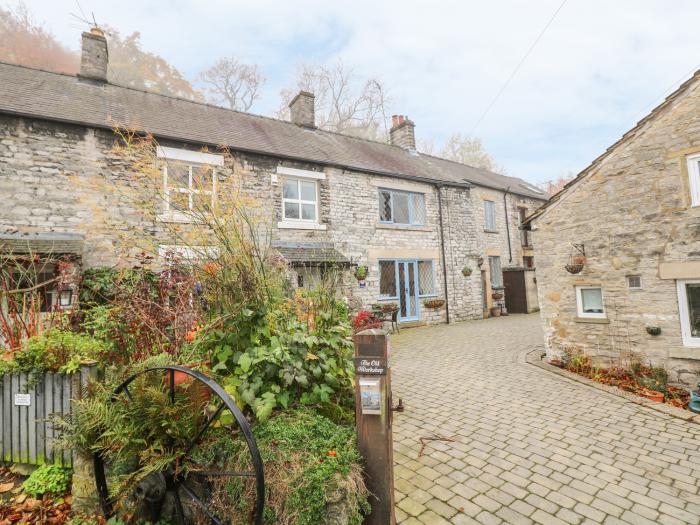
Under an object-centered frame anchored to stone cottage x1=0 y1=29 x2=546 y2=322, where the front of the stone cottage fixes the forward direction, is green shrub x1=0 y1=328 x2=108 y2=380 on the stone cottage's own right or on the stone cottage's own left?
on the stone cottage's own right

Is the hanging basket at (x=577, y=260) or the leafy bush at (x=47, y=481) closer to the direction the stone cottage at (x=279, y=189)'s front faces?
the hanging basket

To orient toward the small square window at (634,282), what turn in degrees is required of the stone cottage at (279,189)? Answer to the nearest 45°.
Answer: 0° — it already faces it

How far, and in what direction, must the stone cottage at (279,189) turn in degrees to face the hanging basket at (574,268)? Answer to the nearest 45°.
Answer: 0° — it already faces it

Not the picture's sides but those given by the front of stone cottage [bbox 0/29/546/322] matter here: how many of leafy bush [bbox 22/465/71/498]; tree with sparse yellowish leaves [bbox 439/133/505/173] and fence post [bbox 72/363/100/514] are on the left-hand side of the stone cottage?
1

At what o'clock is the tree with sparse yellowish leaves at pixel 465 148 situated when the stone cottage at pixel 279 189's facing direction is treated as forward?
The tree with sparse yellowish leaves is roughly at 9 o'clock from the stone cottage.

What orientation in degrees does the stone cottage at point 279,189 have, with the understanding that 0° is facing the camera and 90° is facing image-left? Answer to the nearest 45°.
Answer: approximately 315°

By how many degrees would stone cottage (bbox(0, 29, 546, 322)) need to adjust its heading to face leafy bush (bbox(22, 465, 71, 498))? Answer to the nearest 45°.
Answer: approximately 45° to its right

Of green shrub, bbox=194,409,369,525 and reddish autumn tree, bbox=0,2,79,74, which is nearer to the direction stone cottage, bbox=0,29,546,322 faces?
the green shrub

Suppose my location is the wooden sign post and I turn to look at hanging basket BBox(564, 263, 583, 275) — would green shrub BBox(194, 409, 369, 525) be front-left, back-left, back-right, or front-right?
back-left

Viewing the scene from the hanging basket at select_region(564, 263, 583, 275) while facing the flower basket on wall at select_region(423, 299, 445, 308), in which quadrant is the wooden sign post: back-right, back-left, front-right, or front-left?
back-left

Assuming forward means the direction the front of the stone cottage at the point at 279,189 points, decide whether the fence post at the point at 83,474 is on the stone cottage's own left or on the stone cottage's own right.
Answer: on the stone cottage's own right

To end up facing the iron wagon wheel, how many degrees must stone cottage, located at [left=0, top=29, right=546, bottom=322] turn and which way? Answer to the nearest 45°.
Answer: approximately 45° to its right
